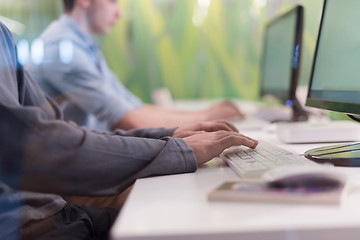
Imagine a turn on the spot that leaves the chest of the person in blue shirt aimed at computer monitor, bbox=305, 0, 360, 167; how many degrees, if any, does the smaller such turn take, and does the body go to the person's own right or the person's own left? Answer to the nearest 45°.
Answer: approximately 45° to the person's own right

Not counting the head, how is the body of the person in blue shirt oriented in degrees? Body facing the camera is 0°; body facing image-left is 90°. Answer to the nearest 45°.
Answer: approximately 270°

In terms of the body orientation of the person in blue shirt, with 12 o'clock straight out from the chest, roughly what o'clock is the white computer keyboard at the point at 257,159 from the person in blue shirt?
The white computer keyboard is roughly at 2 o'clock from the person in blue shirt.

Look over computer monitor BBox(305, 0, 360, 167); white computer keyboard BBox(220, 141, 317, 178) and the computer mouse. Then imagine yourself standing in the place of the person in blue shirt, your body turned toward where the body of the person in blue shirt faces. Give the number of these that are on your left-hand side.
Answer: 0

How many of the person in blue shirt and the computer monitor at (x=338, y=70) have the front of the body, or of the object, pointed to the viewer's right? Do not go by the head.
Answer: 1

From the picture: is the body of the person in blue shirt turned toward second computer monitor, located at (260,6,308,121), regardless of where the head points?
yes

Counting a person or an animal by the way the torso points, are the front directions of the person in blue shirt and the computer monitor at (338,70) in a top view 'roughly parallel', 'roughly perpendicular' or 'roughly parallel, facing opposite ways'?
roughly parallel, facing opposite ways

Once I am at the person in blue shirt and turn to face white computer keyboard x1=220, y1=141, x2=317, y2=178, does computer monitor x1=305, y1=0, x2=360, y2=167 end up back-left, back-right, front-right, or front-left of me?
front-left

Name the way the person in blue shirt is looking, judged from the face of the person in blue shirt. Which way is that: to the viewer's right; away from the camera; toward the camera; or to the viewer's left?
to the viewer's right

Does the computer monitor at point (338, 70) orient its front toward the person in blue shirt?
no

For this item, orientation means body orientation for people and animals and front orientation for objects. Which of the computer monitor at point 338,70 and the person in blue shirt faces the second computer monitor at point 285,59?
the person in blue shirt

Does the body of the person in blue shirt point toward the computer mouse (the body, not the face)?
no

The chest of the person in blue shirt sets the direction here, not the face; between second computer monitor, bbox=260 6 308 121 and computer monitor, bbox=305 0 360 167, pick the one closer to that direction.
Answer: the second computer monitor

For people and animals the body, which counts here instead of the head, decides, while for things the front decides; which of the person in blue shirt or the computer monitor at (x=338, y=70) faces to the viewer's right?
the person in blue shirt
